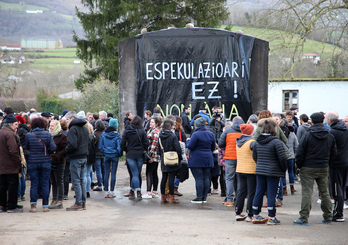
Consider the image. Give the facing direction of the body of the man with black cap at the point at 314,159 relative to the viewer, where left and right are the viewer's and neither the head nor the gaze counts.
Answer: facing away from the viewer

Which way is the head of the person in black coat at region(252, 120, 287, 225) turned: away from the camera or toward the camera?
away from the camera

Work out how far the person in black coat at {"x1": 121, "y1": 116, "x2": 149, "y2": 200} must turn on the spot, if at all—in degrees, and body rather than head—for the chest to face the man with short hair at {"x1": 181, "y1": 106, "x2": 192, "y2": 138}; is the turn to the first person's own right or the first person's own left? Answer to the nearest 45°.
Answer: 0° — they already face them

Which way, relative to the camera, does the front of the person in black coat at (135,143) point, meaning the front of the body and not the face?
away from the camera

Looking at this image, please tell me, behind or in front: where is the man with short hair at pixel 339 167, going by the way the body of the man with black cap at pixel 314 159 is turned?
in front

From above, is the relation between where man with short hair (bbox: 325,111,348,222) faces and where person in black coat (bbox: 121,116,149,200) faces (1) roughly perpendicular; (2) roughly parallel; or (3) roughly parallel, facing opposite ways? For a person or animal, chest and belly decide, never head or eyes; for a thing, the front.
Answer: roughly parallel

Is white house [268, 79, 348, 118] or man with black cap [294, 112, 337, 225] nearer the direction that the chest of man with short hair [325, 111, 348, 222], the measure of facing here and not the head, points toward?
the white house

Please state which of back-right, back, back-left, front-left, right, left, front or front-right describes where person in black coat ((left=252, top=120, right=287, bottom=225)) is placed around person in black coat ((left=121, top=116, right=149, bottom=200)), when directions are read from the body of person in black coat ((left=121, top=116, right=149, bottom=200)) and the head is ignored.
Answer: back-right

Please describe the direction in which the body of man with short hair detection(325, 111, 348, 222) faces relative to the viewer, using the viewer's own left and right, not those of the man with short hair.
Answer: facing away from the viewer and to the left of the viewer
